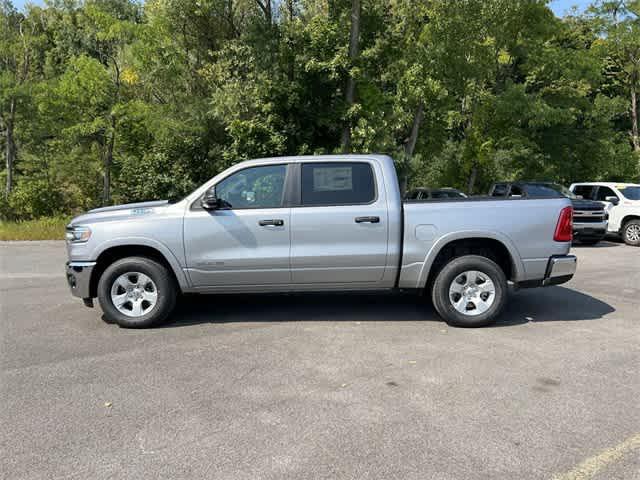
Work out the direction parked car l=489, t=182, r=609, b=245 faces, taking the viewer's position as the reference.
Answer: facing the viewer and to the right of the viewer

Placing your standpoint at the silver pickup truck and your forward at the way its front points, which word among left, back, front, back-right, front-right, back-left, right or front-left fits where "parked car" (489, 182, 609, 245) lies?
back-right

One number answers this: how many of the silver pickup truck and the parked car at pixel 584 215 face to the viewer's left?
1

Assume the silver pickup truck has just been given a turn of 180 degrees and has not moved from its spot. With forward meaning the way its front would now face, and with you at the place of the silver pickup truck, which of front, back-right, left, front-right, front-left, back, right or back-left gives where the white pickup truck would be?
front-left

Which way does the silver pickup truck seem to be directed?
to the viewer's left
